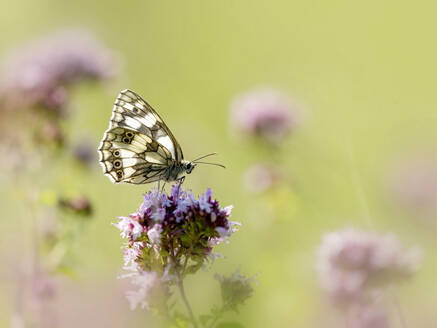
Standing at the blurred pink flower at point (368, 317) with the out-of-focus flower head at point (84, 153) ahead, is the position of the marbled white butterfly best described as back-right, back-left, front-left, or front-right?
front-left

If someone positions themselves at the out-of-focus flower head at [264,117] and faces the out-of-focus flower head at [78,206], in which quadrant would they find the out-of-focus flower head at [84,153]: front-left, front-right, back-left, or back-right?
front-right

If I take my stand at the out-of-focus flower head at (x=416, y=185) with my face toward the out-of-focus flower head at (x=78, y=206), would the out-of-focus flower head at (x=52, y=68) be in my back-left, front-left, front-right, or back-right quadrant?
front-right

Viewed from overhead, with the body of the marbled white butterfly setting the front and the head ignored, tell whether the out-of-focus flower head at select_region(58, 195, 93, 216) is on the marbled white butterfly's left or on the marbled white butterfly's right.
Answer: on the marbled white butterfly's left

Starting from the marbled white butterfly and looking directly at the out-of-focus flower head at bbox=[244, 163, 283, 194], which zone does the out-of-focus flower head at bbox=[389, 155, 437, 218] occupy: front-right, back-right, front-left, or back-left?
front-right

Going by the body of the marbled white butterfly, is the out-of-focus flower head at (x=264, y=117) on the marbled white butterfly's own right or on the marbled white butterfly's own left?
on the marbled white butterfly's own left

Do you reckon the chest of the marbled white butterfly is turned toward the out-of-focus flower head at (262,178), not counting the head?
no

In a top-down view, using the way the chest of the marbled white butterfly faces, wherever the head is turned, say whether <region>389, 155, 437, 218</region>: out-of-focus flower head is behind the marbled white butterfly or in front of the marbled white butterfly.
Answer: in front

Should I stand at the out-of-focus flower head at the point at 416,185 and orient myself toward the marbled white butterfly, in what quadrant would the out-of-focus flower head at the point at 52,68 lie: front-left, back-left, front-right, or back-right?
front-right

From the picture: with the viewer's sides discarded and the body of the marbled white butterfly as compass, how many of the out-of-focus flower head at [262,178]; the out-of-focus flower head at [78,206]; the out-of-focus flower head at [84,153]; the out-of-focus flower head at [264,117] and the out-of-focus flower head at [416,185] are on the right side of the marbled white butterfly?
0

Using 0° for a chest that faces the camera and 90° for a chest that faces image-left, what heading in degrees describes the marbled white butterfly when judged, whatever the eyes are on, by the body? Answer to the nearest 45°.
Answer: approximately 270°
